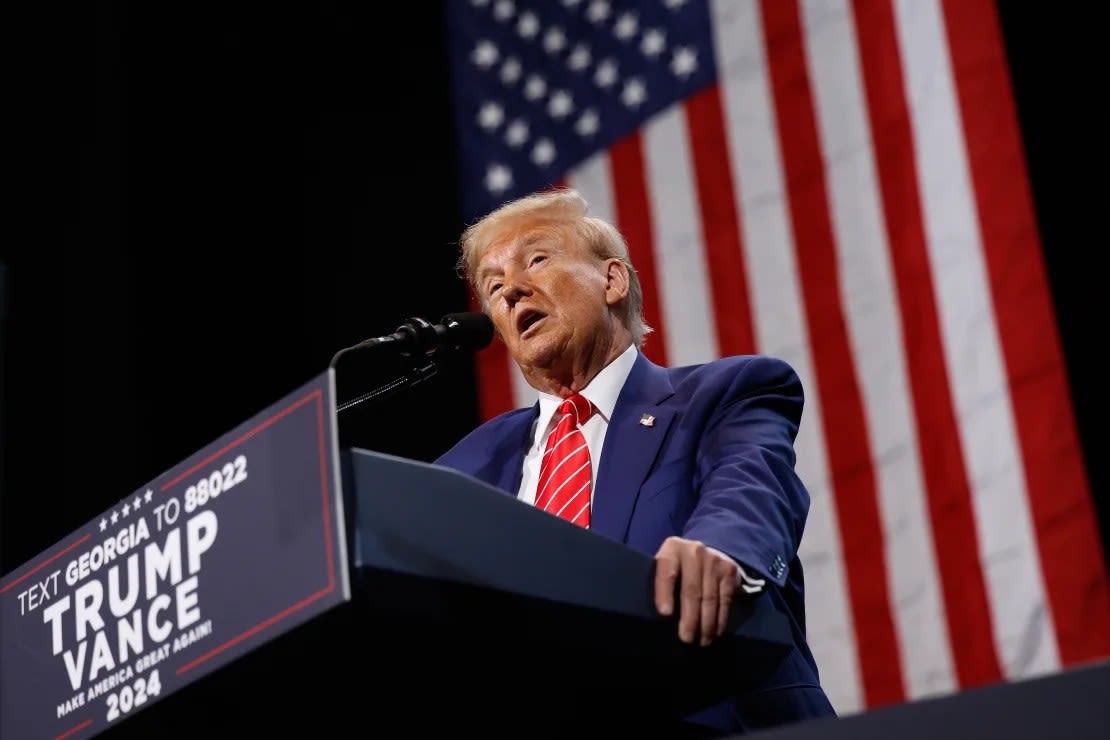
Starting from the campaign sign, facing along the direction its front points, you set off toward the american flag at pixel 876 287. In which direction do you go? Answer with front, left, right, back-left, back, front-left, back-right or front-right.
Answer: back

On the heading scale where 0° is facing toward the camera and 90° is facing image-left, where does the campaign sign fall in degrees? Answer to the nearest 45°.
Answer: approximately 45°

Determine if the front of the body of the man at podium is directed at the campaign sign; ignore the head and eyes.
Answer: yes

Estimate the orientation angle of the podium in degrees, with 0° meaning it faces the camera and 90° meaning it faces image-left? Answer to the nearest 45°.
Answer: approximately 45°

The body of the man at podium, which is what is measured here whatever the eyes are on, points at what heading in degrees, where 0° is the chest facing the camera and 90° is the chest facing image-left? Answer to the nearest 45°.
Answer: approximately 45°

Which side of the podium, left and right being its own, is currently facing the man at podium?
back
